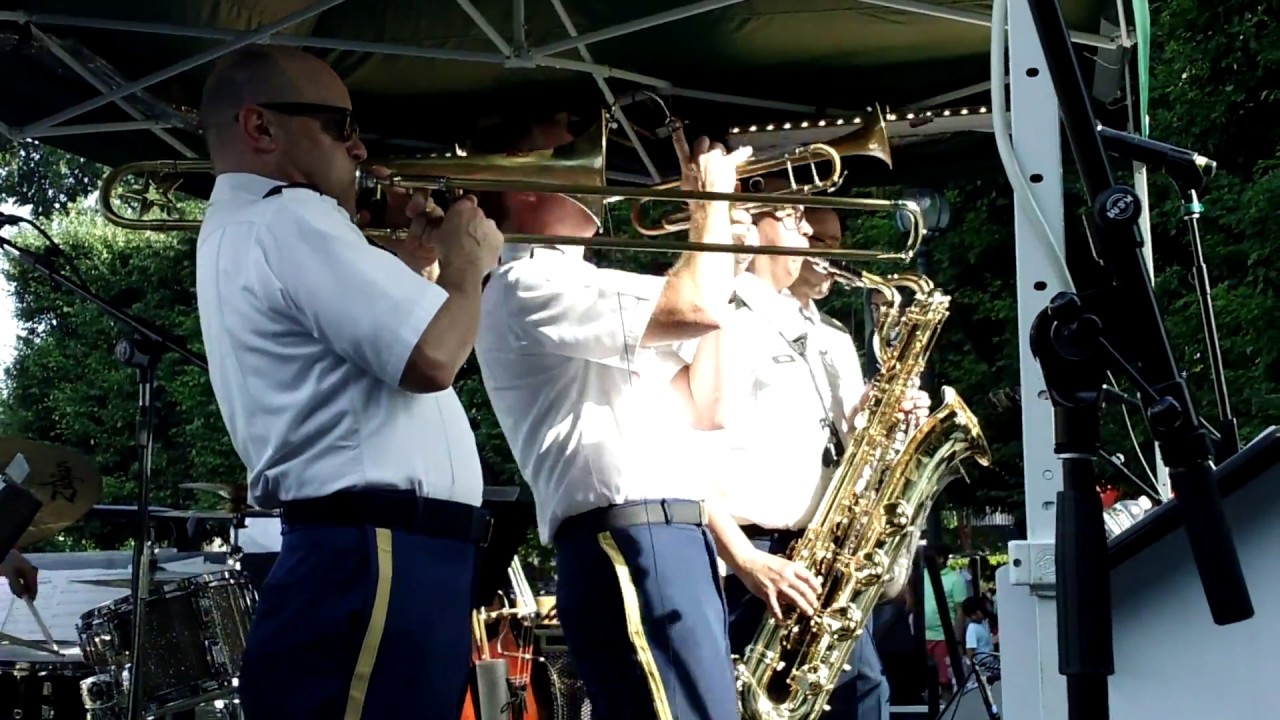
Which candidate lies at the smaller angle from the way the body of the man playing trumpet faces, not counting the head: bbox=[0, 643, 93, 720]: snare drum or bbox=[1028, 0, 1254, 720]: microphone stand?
the microphone stand

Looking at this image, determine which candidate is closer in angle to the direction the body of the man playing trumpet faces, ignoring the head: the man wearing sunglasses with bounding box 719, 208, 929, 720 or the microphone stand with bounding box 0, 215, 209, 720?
the man wearing sunglasses

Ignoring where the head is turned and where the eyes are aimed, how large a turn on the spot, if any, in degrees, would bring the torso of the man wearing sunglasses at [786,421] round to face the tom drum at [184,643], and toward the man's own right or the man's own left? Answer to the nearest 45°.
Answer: approximately 180°

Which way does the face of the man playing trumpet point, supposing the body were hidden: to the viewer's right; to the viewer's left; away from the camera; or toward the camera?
to the viewer's right

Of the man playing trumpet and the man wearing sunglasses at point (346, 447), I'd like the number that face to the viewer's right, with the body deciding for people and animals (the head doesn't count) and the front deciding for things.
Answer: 2

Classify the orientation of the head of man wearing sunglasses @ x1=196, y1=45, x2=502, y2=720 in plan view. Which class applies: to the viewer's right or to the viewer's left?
to the viewer's right

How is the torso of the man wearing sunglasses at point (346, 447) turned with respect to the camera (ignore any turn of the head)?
to the viewer's right

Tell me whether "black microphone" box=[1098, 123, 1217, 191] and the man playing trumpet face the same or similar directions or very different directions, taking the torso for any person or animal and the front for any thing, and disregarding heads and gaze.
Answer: very different directions

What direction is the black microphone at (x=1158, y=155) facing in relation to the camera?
to the viewer's left

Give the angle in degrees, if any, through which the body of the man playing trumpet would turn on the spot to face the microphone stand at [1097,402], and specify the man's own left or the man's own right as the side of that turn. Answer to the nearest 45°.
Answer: approximately 45° to the man's own right

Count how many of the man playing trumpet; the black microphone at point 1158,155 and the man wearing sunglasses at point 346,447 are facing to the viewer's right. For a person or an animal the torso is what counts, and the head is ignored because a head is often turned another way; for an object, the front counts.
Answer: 2

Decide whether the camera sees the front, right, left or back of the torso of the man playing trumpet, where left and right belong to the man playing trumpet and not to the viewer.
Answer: right
